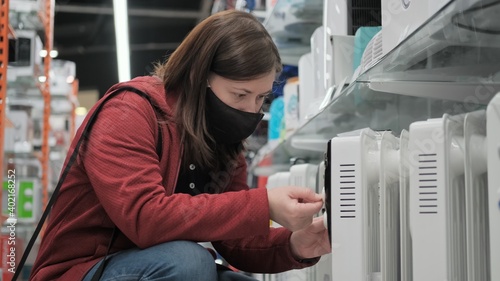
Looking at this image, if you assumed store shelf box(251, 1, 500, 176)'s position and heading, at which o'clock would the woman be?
The woman is roughly at 1 o'clock from the store shelf.

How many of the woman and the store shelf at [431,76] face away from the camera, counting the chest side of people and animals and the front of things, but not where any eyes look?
0

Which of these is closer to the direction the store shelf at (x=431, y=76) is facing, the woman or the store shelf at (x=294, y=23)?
the woman

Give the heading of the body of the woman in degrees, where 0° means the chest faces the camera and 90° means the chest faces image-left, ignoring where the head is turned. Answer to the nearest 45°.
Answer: approximately 315°

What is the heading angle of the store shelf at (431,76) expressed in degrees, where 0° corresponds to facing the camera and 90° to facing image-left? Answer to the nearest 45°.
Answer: approximately 45°

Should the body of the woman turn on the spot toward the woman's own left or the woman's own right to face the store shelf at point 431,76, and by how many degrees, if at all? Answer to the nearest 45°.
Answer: approximately 45° to the woman's own left

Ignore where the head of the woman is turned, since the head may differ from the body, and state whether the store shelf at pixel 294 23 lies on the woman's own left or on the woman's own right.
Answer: on the woman's own left
